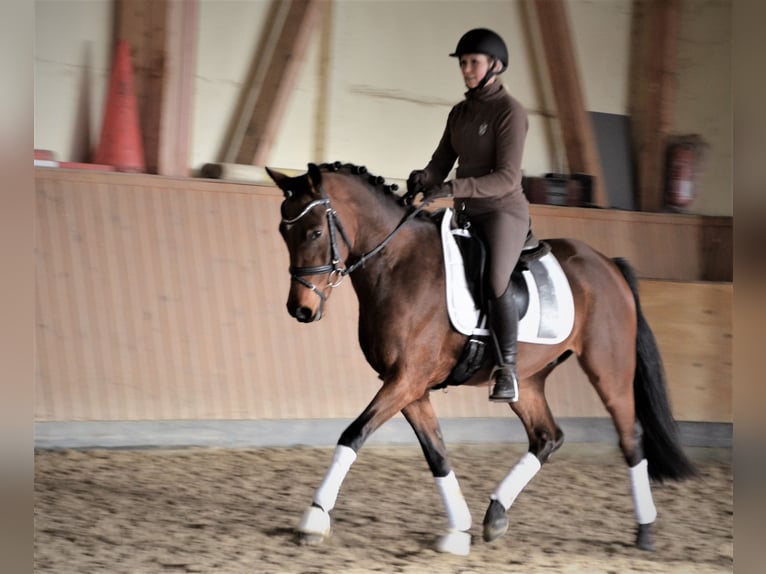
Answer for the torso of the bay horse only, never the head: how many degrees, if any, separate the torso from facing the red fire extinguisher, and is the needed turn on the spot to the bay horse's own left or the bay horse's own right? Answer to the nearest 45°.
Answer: approximately 180°

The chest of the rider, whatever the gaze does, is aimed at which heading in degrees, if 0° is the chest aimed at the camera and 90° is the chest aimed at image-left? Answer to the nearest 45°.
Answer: approximately 45°

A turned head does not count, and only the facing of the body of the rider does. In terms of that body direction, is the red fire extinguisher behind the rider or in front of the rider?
behind

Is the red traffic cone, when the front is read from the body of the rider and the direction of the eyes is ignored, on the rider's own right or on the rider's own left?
on the rider's own right

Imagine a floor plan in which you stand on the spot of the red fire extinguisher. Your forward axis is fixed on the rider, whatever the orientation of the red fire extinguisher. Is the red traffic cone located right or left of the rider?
right
